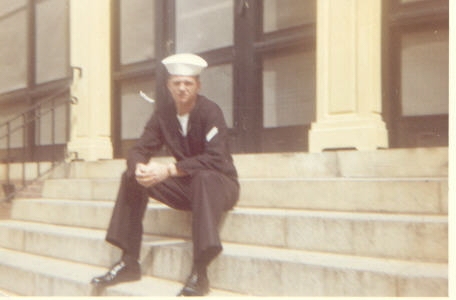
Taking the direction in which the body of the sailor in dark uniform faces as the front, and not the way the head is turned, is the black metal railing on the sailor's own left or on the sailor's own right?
on the sailor's own right

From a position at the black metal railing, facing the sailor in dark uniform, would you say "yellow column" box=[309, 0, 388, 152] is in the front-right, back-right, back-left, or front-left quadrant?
front-left

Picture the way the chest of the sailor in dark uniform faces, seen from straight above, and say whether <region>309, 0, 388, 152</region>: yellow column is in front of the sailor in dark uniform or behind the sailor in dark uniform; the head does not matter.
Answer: behind

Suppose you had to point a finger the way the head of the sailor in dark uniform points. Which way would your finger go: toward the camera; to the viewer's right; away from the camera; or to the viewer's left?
toward the camera

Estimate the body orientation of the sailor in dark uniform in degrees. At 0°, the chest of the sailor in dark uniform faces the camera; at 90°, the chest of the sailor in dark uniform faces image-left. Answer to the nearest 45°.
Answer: approximately 45°

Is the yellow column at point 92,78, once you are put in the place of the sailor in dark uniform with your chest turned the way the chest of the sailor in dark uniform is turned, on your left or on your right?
on your right
